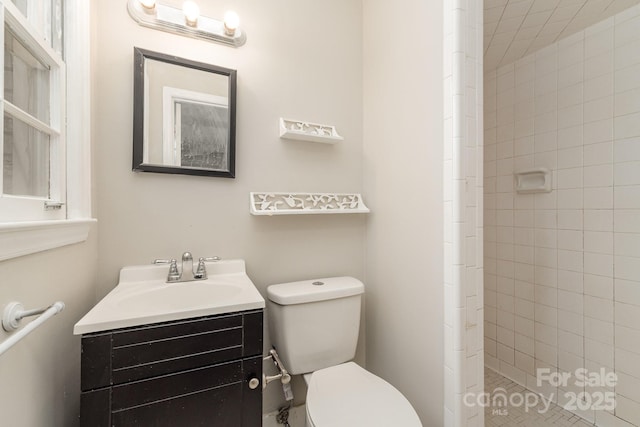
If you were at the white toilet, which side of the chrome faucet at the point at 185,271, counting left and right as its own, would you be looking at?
left

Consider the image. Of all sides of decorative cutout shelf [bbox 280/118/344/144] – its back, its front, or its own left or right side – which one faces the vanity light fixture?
right

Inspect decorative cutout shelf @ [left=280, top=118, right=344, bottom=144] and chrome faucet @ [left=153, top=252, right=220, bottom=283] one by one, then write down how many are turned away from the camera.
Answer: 0

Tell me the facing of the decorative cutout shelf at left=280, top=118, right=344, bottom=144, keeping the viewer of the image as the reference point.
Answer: facing the viewer and to the right of the viewer

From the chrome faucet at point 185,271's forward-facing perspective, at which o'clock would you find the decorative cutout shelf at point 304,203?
The decorative cutout shelf is roughly at 9 o'clock from the chrome faucet.

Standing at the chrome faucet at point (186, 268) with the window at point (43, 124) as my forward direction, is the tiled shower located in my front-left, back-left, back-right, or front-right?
back-left

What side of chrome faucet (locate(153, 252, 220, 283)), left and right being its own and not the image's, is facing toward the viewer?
front
